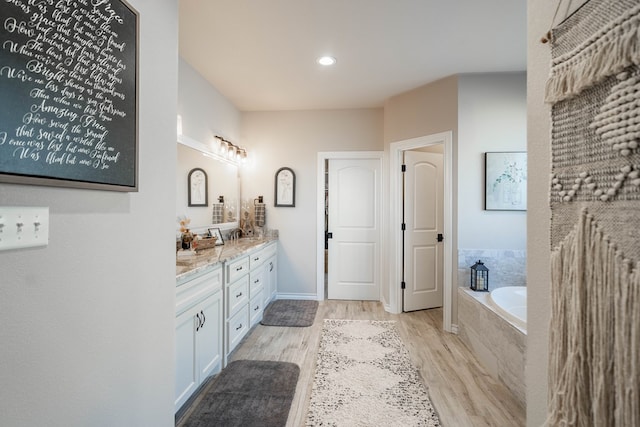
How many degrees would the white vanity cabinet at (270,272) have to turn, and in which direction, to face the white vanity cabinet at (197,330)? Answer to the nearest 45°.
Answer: approximately 90° to its right

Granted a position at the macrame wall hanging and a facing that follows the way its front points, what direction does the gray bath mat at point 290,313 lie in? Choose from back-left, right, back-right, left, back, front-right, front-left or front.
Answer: right

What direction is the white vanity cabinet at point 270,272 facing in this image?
to the viewer's right

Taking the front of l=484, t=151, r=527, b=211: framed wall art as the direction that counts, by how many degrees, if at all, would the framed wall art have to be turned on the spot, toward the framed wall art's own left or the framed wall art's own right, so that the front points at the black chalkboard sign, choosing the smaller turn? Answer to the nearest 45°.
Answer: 0° — it already faces it
